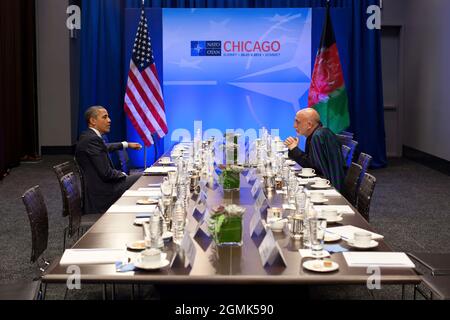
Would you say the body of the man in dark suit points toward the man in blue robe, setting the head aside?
yes

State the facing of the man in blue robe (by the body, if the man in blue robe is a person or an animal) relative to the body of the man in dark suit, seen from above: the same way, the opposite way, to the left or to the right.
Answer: the opposite way

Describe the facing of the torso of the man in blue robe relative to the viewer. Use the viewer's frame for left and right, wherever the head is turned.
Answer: facing to the left of the viewer

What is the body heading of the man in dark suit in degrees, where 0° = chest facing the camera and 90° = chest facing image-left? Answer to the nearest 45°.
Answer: approximately 270°

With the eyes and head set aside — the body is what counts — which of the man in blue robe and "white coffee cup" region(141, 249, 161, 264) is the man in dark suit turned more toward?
the man in blue robe

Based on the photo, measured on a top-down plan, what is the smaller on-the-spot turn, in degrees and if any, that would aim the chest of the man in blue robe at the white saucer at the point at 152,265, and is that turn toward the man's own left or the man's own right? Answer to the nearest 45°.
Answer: approximately 90° to the man's own left

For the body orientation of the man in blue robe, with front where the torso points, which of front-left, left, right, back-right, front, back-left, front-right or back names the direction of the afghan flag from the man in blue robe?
right

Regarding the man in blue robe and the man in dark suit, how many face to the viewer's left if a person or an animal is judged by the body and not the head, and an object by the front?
1

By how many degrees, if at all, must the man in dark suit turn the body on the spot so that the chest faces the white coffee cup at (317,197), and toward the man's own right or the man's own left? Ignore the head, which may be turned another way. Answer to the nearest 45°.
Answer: approximately 45° to the man's own right

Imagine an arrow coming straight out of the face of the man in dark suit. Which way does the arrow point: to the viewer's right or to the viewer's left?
to the viewer's right

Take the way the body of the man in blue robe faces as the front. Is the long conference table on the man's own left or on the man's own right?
on the man's own left

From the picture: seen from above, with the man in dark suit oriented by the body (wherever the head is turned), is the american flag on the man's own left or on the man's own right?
on the man's own left
